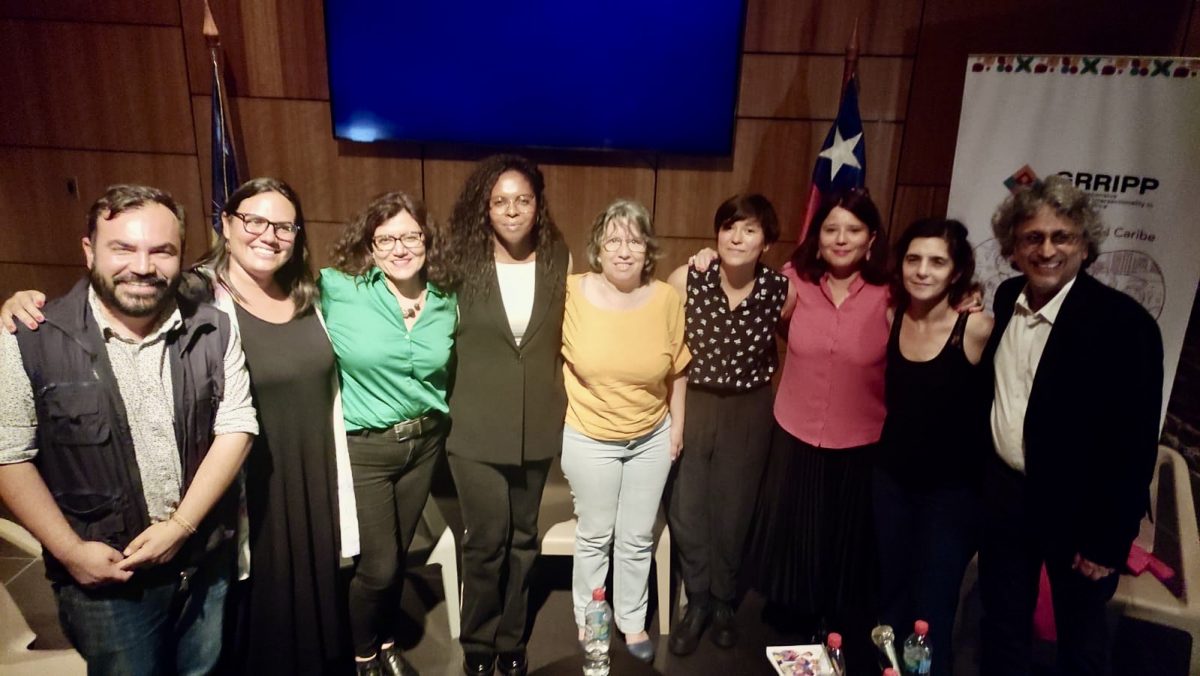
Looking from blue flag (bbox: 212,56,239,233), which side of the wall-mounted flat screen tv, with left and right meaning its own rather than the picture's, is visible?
right

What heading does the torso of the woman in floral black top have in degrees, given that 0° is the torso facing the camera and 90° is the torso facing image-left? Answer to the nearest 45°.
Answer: approximately 0°

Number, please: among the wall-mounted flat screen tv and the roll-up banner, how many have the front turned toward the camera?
2

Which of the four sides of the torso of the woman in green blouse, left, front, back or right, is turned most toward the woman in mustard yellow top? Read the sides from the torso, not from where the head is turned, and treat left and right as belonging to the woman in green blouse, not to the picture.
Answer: left

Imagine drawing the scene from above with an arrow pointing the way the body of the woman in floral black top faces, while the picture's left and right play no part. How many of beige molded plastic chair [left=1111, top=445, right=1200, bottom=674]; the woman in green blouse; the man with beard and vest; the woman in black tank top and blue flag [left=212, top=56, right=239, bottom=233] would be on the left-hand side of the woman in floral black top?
2

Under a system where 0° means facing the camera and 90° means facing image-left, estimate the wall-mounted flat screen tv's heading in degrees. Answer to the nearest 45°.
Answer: approximately 0°

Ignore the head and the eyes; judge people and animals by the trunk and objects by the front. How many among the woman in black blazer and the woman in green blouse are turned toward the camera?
2

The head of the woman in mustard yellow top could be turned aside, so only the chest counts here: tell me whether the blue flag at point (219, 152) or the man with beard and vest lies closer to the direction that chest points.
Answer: the man with beard and vest
